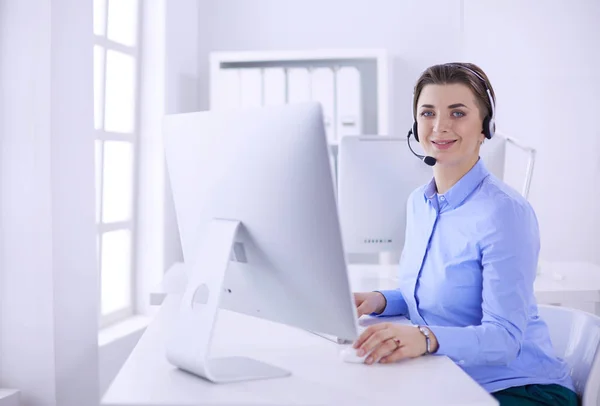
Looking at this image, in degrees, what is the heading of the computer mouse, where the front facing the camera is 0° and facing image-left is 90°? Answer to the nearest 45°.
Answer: approximately 90°

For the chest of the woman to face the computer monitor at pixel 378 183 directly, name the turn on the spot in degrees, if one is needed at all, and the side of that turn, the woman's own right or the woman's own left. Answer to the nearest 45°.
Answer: approximately 135° to the woman's own right

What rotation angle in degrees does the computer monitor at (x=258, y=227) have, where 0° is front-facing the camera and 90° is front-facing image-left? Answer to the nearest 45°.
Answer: approximately 225°
